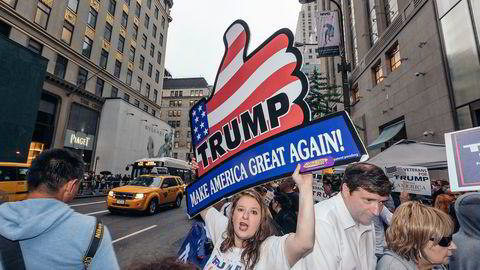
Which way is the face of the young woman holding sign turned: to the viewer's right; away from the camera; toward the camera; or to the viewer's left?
toward the camera

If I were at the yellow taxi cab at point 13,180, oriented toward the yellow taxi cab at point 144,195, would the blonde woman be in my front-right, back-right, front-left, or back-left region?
front-right

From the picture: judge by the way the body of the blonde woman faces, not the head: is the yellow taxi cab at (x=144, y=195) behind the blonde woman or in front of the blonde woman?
behind

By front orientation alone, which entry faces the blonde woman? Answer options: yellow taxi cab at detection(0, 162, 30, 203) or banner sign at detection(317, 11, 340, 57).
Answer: the banner sign

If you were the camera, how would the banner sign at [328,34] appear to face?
facing the viewer

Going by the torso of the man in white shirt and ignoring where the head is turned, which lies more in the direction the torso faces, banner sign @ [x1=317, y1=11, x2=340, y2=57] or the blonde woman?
the blonde woman

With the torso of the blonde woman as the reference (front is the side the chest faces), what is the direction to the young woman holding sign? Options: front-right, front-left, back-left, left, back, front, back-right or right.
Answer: back-right

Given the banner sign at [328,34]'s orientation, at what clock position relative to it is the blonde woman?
The blonde woman is roughly at 12 o'clock from the banner sign.

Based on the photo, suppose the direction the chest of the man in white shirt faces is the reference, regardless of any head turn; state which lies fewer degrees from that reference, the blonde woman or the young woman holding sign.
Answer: the blonde woman

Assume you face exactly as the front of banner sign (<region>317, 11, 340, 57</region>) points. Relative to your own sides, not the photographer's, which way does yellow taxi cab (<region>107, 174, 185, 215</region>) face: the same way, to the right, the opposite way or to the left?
the same way
